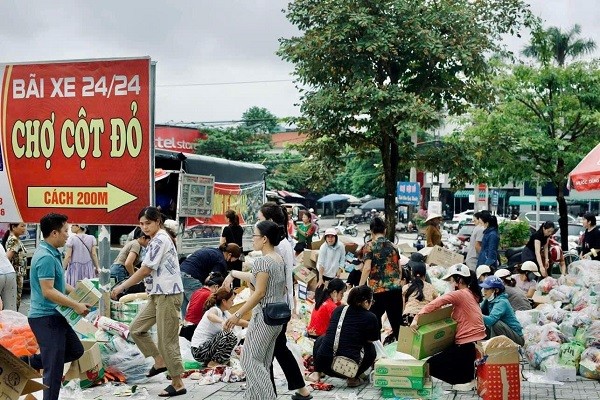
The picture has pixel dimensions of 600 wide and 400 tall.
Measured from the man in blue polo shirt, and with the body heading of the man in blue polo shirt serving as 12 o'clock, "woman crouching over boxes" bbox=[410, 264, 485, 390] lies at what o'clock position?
The woman crouching over boxes is roughly at 12 o'clock from the man in blue polo shirt.

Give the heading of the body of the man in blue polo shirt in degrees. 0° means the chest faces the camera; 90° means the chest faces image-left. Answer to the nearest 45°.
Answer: approximately 270°

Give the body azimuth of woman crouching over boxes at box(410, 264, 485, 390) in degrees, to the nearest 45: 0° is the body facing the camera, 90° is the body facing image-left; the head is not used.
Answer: approximately 90°

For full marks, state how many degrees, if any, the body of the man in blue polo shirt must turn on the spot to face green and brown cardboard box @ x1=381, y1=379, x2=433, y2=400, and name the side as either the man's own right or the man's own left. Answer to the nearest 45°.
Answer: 0° — they already face it

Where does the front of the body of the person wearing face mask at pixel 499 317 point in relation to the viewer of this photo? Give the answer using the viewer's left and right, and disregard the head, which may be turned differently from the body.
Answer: facing to the left of the viewer

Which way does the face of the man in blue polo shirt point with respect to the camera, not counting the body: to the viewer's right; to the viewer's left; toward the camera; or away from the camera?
to the viewer's right

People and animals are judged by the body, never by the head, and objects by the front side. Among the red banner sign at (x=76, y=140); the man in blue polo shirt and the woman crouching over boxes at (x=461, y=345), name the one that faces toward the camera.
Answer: the red banner sign

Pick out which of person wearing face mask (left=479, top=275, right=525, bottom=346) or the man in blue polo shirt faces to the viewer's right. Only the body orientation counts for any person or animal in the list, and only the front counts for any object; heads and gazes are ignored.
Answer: the man in blue polo shirt

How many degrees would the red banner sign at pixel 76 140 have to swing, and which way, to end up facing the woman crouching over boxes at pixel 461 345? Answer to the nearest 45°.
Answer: approximately 45° to its left

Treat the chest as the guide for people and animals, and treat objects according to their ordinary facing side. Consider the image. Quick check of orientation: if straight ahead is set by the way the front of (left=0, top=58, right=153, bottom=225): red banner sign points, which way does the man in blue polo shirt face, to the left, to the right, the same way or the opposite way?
to the left
